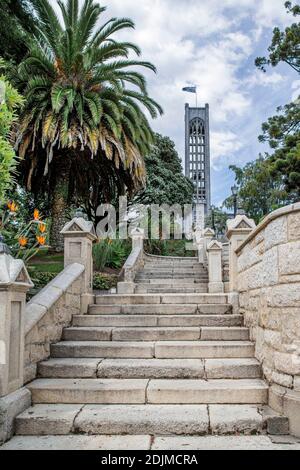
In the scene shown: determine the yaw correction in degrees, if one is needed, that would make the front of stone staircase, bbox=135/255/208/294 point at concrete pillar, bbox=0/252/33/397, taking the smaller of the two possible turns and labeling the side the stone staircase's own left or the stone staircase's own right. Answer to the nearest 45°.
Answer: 0° — it already faces it

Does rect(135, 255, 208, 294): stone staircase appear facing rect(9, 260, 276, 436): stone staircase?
yes

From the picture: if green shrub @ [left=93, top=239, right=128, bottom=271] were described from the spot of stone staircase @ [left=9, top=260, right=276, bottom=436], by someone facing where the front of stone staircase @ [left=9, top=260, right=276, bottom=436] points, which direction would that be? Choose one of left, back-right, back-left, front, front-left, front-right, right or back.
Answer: back

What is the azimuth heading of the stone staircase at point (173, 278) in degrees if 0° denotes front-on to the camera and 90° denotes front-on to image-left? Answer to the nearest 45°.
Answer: approximately 0°

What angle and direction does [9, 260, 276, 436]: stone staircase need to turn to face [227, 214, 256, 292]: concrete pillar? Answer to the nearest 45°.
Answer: approximately 135° to its left

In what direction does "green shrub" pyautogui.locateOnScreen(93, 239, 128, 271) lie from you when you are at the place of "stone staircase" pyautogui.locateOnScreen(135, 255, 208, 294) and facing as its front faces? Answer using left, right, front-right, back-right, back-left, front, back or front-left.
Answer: right

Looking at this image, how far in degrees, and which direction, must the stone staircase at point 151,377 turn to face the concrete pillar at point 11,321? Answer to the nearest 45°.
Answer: approximately 45° to its right

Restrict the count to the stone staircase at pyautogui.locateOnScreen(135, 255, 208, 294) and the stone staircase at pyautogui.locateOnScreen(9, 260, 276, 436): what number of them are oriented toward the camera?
2

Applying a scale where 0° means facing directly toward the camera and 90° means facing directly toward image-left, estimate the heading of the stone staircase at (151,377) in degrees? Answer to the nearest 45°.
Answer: approximately 0°

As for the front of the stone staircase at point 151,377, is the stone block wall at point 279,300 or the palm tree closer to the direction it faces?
the stone block wall
